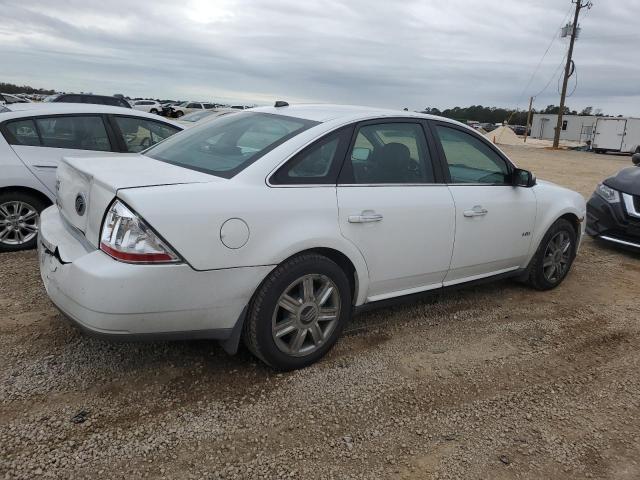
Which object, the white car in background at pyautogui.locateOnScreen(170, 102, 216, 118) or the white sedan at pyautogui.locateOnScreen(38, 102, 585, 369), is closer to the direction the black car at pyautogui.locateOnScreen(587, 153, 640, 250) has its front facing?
the white sedan

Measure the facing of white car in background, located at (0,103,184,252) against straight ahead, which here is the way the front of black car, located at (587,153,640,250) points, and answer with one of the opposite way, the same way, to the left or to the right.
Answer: the opposite way

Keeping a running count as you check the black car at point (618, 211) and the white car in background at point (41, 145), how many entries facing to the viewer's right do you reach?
1

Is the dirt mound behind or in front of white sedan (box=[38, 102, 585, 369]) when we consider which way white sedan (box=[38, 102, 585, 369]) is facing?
in front

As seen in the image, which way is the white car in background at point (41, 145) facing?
to the viewer's right

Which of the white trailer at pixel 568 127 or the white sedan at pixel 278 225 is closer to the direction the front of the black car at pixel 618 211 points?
the white sedan

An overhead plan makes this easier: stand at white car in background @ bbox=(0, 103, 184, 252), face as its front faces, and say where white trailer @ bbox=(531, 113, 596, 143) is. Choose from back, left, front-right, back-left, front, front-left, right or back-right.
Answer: front-left

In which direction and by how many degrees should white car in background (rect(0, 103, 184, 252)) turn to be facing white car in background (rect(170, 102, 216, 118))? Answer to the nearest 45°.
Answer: approximately 90° to its left

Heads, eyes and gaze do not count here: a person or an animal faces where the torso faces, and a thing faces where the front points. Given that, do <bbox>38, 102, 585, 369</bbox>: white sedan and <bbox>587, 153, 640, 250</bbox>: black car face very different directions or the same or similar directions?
very different directions

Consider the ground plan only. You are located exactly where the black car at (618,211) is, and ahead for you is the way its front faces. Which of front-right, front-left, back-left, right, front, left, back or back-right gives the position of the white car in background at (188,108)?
right

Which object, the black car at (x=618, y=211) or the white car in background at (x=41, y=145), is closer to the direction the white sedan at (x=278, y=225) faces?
the black car

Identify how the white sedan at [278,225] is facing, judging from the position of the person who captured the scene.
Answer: facing away from the viewer and to the right of the viewer
